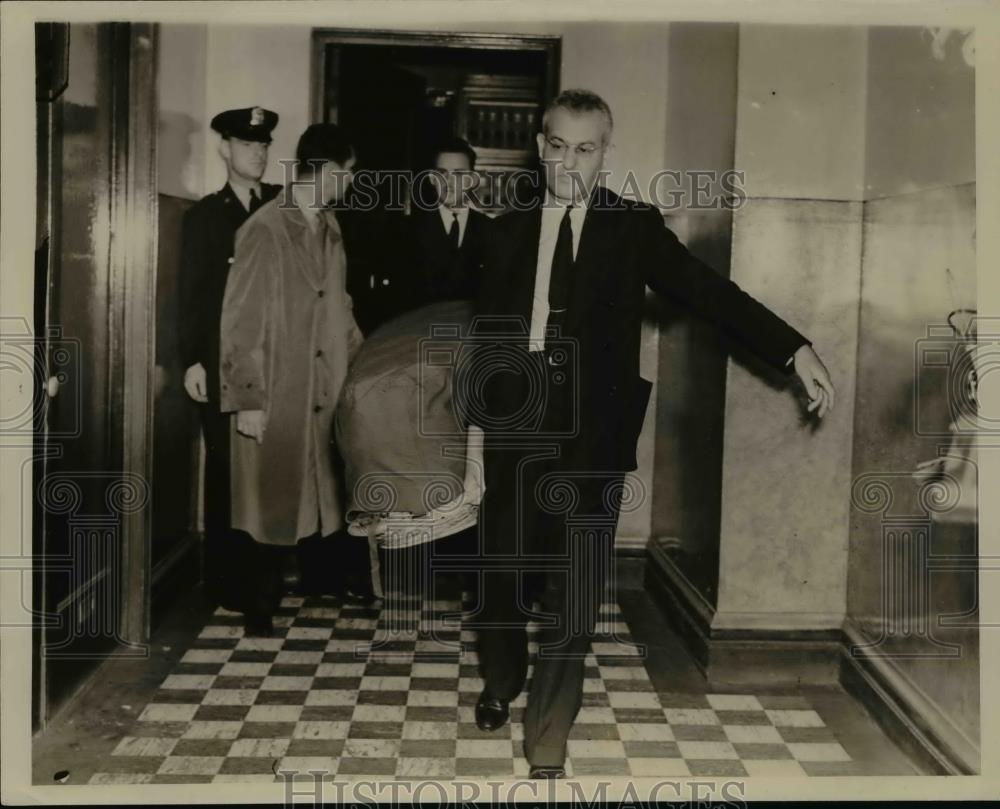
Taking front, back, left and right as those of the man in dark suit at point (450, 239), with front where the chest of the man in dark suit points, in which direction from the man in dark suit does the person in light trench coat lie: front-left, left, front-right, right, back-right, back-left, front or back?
front-right

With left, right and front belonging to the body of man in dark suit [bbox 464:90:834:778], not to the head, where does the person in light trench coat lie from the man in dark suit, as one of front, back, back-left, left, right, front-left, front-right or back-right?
back-right

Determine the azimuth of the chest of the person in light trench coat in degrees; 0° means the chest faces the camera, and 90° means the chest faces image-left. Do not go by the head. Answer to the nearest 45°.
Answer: approximately 315°

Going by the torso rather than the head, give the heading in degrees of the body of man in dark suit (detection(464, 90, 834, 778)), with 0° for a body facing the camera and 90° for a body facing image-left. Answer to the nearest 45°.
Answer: approximately 0°

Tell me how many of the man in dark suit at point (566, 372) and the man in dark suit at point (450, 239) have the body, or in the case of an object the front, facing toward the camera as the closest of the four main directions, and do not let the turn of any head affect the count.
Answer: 2

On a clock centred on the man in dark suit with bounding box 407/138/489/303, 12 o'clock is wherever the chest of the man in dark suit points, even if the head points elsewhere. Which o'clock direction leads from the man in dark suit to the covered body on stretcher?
The covered body on stretcher is roughly at 12 o'clock from the man in dark suit.

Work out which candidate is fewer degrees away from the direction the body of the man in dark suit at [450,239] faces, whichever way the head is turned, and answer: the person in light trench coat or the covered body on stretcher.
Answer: the covered body on stretcher

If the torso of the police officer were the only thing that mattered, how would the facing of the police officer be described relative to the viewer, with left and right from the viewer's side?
facing the viewer and to the right of the viewer

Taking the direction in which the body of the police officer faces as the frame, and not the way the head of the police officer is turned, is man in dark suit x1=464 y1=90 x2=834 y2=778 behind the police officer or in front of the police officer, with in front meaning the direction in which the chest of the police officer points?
in front
